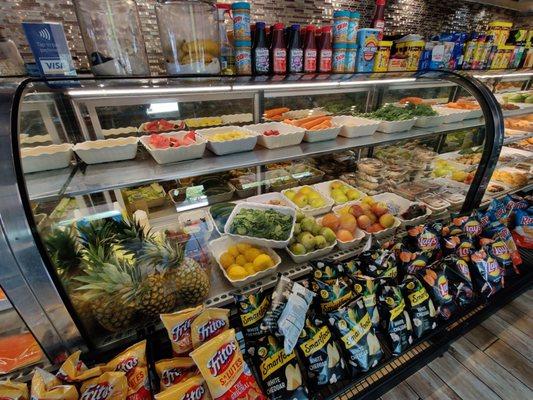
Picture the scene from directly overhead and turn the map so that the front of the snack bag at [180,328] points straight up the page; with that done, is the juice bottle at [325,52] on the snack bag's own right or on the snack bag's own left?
on the snack bag's own left

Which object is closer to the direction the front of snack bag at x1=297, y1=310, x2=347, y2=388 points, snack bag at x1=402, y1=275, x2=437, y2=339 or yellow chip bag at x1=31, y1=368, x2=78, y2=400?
the yellow chip bag

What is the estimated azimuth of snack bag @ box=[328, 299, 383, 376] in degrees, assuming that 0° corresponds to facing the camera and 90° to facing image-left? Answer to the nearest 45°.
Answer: approximately 0°

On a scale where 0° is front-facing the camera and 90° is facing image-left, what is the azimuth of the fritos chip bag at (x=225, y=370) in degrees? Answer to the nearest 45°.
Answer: approximately 0°

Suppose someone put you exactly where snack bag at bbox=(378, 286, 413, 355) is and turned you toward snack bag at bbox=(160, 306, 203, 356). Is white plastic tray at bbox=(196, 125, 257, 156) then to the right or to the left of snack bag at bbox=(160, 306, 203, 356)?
right

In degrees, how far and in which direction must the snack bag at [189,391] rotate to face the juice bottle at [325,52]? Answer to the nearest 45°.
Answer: approximately 135° to its left

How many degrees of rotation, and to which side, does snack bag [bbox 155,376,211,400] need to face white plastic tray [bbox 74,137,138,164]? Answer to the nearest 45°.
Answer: approximately 180°
